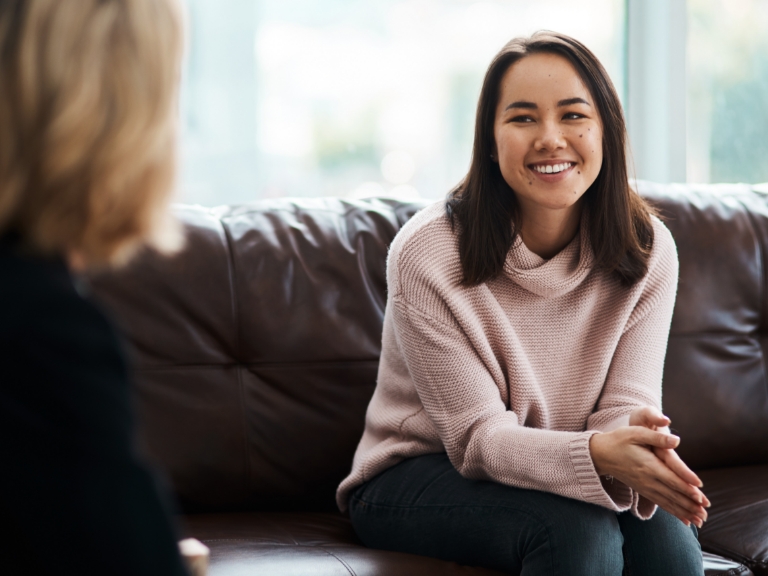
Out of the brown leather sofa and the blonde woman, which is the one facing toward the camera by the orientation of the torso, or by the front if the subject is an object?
the brown leather sofa

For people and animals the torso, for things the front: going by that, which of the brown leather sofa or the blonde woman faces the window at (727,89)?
the blonde woman

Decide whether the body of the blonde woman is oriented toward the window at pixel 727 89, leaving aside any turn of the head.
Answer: yes

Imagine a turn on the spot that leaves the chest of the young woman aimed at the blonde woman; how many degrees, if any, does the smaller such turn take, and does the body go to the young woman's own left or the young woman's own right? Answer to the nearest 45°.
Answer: approximately 45° to the young woman's own right

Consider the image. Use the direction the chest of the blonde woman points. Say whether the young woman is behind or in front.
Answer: in front

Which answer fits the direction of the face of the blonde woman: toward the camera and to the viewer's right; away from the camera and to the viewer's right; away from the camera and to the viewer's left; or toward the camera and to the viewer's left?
away from the camera and to the viewer's right

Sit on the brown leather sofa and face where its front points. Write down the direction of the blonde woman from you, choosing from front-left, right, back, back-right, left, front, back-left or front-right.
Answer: front

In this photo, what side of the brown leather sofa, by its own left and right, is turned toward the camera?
front

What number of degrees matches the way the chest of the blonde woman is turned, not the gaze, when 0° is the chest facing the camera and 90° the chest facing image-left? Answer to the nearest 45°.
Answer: approximately 225°

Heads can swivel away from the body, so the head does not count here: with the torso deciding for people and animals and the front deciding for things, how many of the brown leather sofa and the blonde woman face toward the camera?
1

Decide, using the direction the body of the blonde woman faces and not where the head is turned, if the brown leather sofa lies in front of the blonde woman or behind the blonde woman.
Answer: in front

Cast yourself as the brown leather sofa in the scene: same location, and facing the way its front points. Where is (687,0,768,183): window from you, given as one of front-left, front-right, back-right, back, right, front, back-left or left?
back-left

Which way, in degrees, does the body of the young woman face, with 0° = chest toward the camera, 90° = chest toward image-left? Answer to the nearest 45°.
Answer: approximately 315°
